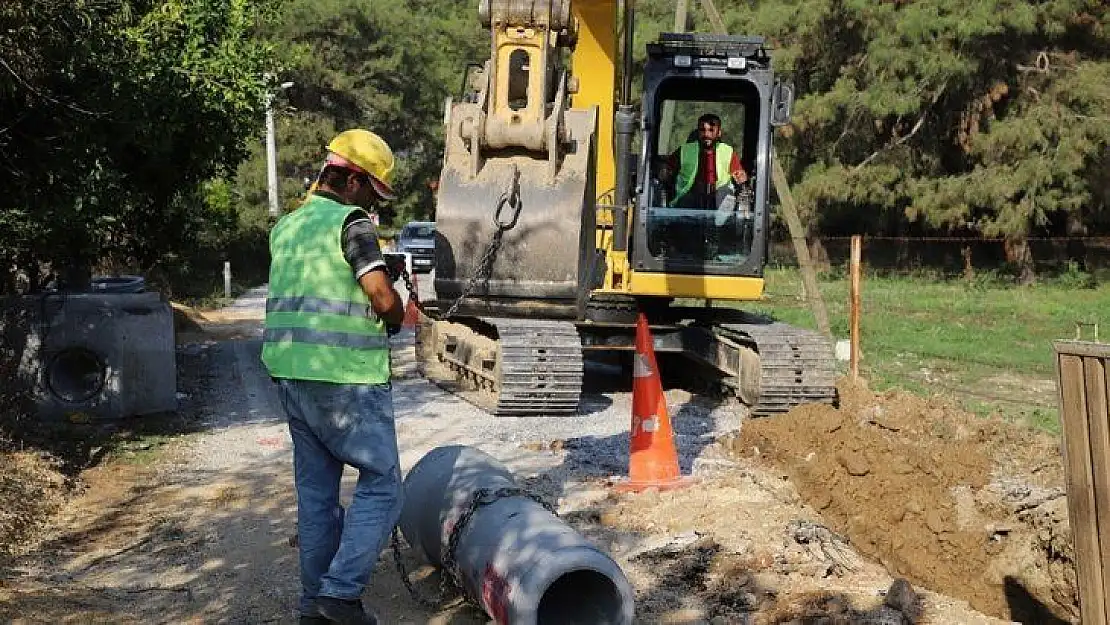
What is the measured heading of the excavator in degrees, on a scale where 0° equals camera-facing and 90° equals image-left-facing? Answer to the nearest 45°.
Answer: approximately 0°

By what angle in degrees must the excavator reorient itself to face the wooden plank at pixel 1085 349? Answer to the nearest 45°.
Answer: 0° — it already faces it

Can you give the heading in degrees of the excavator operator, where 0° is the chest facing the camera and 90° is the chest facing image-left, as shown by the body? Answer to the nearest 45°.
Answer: approximately 0°

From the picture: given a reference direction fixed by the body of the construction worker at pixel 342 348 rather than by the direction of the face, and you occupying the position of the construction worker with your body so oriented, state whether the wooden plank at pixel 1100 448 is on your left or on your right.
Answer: on your right

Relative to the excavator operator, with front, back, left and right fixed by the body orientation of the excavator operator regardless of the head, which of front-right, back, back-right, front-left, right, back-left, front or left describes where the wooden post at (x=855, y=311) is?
back-left

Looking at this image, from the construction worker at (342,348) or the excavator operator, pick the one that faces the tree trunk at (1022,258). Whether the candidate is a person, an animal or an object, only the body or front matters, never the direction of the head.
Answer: the construction worker

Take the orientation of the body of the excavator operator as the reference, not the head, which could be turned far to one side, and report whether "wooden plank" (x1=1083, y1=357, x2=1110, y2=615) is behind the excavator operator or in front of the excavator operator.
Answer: in front

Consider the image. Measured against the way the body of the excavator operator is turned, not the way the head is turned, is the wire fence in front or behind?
behind

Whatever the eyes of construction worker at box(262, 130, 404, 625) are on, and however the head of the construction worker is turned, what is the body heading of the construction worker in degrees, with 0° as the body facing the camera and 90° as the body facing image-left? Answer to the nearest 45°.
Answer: approximately 225°

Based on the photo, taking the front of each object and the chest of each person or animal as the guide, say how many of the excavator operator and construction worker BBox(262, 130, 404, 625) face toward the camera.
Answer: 1

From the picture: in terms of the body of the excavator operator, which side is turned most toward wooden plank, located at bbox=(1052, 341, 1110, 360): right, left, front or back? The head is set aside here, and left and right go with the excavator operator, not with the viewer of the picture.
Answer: front
